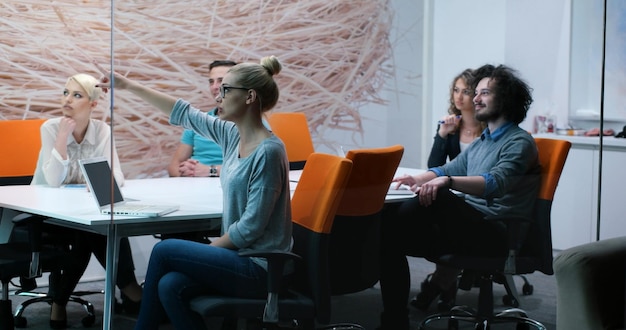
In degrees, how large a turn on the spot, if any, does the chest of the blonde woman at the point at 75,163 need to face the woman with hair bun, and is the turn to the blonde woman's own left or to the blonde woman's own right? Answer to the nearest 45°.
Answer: approximately 45° to the blonde woman's own left

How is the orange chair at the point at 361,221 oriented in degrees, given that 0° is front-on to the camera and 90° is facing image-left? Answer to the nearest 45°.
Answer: approximately 135°

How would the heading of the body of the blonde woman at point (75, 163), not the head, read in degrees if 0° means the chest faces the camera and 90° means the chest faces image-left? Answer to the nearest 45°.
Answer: approximately 0°

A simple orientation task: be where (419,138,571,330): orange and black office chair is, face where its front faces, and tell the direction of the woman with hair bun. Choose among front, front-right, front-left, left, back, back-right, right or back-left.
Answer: front-left

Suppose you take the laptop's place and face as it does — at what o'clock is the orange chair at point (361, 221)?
The orange chair is roughly at 11 o'clock from the laptop.

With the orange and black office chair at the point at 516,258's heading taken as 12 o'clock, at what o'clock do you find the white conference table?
The white conference table is roughly at 11 o'clock from the orange and black office chair.

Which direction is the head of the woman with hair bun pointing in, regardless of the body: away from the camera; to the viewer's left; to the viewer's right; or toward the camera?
to the viewer's left

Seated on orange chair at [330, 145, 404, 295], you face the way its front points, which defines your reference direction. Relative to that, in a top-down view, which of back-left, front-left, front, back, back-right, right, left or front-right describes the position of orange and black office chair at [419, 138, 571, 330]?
right

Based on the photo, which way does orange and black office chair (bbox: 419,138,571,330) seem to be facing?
to the viewer's left

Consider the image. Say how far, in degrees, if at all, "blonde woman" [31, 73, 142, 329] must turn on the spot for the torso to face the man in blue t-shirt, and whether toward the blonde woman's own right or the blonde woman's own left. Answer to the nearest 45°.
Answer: approximately 45° to the blonde woman's own left

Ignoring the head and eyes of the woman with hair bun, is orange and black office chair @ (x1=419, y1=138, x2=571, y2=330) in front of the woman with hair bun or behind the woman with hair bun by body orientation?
behind

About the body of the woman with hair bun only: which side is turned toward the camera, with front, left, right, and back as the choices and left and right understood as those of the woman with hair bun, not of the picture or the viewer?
left

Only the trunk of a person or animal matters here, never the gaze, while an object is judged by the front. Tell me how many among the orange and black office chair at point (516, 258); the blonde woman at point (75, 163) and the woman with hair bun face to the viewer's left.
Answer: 2

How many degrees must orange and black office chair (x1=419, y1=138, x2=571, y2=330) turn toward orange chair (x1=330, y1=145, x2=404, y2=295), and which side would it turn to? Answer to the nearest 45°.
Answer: approximately 45° to its left
